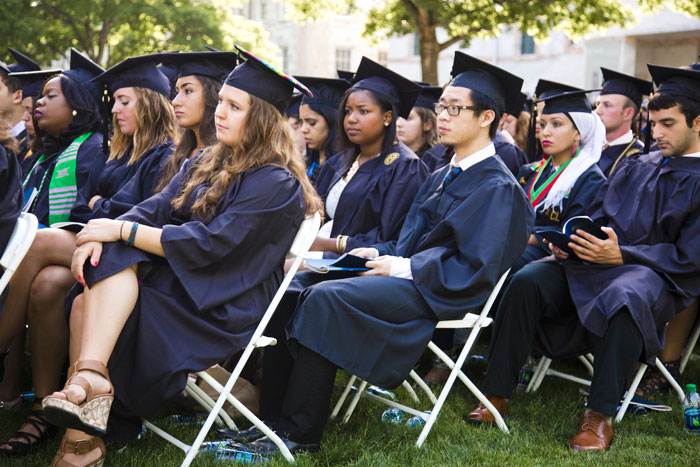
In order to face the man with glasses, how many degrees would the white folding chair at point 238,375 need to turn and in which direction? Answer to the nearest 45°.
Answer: approximately 180°

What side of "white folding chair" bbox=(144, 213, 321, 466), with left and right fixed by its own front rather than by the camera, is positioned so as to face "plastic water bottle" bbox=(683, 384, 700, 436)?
back

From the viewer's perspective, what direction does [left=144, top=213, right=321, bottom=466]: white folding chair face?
to the viewer's left

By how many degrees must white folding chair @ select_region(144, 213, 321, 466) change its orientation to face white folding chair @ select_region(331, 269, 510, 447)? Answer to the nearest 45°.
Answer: approximately 180°

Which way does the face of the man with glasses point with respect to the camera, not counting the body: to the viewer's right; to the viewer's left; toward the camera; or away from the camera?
to the viewer's left
